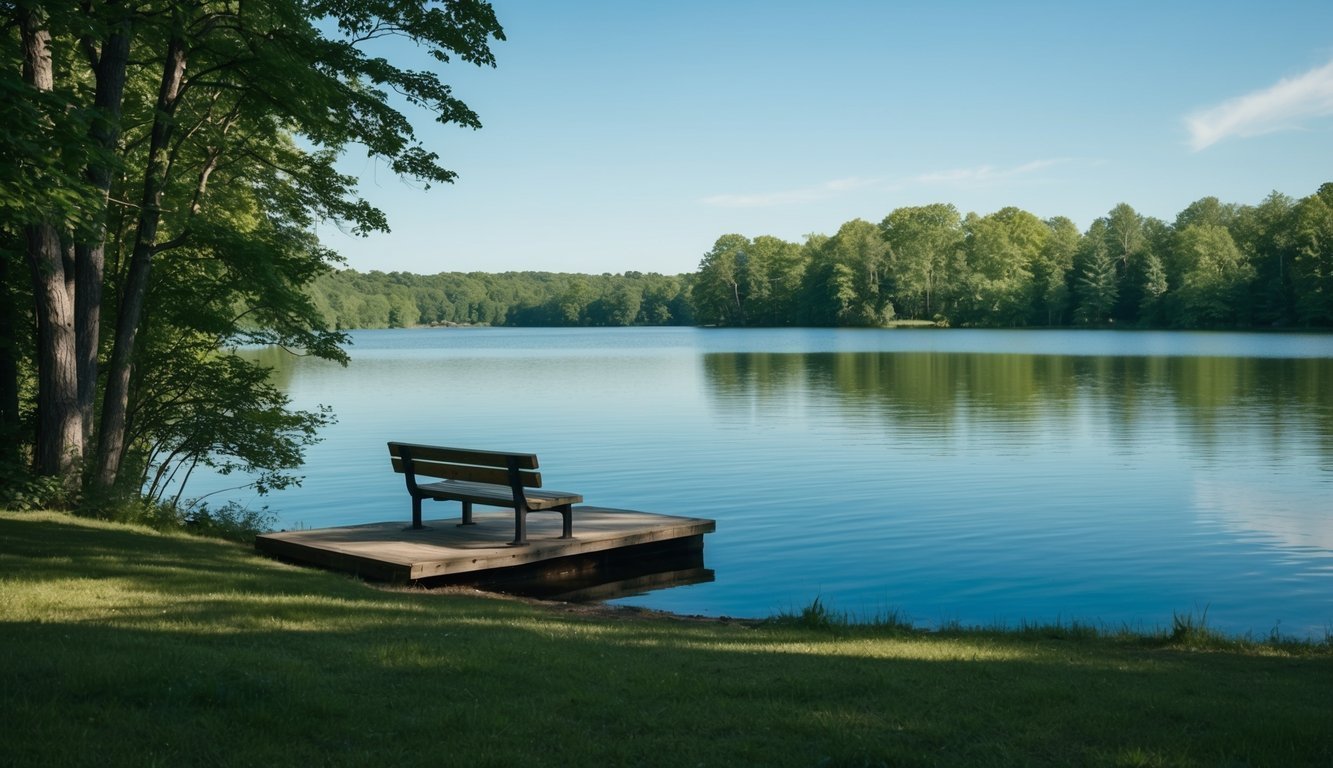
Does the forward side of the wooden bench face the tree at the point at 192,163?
no

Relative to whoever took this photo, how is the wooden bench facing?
facing away from the viewer and to the right of the viewer
